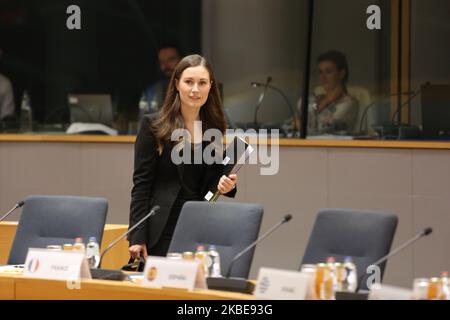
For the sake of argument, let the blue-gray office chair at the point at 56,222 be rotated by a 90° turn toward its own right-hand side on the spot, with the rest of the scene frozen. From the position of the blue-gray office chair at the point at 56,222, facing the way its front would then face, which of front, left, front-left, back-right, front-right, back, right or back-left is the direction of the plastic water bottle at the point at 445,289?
back

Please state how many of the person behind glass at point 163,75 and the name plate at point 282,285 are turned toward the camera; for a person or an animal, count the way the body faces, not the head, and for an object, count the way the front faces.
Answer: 2

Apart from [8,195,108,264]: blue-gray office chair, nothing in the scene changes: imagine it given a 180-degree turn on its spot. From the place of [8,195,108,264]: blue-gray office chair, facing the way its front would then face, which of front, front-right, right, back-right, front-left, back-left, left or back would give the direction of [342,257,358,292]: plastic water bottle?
right

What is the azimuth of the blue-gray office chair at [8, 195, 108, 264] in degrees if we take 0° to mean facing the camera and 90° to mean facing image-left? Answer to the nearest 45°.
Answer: approximately 45°

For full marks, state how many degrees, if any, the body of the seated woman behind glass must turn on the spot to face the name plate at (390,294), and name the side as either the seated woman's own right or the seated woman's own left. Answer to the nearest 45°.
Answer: approximately 45° to the seated woman's own left

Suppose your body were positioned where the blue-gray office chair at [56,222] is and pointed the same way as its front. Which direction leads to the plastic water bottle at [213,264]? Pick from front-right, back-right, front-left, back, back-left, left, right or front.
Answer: left

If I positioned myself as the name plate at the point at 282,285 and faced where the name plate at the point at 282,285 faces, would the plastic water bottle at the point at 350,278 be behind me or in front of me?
behind

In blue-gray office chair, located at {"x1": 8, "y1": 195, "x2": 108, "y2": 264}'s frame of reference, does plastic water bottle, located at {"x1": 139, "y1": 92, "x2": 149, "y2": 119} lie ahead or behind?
behind

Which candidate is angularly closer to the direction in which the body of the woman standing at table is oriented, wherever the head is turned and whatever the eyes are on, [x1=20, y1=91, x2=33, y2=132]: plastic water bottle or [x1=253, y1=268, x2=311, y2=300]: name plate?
the name plate
